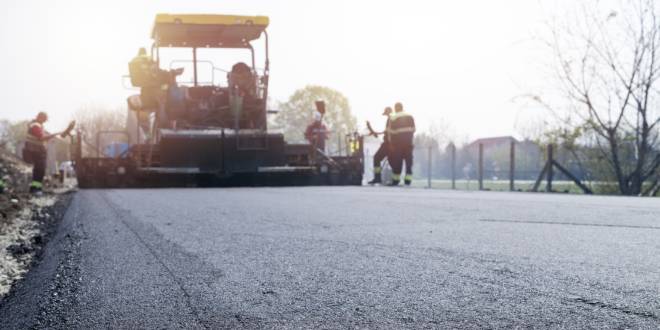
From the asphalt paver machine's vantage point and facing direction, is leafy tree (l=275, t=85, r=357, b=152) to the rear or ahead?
ahead

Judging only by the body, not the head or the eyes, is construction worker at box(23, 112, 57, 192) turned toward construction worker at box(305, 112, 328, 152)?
yes

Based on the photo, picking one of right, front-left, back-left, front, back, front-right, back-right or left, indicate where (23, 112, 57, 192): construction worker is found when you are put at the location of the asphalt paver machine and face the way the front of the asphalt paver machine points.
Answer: left

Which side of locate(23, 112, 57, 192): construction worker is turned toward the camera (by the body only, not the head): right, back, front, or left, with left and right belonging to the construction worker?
right

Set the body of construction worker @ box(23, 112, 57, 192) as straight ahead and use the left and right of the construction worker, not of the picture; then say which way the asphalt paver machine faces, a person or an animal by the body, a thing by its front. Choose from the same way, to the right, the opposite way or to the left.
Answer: to the left

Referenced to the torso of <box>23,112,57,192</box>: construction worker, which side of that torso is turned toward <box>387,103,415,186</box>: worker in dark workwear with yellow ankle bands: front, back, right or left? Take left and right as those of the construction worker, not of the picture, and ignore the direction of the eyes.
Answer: front

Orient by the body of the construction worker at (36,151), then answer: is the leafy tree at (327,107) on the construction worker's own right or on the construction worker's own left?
on the construction worker's own left

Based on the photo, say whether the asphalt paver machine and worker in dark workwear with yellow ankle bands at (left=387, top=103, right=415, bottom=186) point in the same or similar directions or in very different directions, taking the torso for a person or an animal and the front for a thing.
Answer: same or similar directions

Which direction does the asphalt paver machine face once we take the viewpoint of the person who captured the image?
facing away from the viewer

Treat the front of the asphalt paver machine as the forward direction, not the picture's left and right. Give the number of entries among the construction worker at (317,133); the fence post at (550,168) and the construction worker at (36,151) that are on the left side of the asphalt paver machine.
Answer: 1

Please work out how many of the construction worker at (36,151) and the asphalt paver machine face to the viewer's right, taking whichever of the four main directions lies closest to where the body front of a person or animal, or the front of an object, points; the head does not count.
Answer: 1

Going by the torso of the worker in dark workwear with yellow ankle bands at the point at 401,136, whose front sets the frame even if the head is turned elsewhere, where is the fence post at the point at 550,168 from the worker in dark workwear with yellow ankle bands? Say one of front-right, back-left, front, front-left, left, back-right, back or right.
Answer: right
